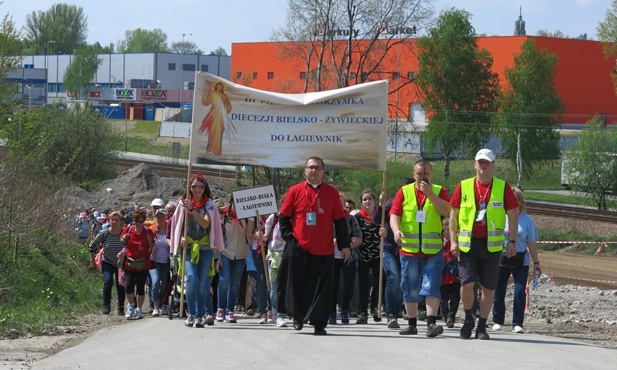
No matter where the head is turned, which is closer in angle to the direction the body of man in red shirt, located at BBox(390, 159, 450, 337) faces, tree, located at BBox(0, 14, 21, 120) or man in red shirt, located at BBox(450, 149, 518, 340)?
the man in red shirt

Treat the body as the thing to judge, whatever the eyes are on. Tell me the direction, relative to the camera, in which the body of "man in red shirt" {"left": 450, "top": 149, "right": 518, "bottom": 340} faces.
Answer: toward the camera

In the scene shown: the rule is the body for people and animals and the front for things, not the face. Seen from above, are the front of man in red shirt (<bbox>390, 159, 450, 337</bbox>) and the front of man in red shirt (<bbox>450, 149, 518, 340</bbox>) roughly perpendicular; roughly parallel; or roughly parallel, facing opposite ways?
roughly parallel

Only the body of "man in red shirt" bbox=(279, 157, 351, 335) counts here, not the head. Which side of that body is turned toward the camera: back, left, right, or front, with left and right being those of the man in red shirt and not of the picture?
front

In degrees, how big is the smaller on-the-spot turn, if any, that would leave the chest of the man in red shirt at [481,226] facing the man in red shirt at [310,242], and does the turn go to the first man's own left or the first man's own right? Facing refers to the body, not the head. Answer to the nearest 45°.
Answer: approximately 90° to the first man's own right

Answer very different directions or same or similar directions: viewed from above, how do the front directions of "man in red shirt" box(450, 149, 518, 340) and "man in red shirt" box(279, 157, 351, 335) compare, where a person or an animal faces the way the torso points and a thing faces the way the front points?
same or similar directions

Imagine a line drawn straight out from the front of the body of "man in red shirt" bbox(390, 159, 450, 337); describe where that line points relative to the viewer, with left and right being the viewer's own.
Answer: facing the viewer

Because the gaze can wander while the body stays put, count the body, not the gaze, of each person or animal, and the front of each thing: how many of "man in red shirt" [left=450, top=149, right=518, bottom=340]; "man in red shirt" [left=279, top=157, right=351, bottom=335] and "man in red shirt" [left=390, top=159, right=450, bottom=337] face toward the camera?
3

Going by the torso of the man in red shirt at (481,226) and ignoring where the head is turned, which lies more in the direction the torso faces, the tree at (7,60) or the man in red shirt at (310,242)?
the man in red shirt

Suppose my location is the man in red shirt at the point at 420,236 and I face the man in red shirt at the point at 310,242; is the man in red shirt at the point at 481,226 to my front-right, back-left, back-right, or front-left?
back-left

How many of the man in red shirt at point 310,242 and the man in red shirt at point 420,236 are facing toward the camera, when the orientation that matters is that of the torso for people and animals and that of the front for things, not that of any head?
2
